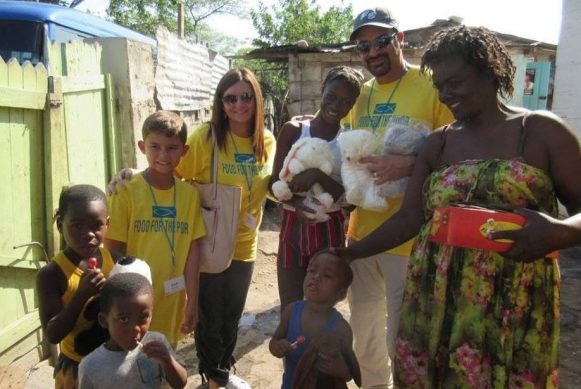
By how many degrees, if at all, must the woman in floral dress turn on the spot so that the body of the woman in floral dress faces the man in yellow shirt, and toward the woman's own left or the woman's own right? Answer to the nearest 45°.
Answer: approximately 90° to the woman's own right

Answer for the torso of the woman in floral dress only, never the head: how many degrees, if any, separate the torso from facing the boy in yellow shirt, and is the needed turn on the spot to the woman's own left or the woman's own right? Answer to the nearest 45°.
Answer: approximately 45° to the woman's own right

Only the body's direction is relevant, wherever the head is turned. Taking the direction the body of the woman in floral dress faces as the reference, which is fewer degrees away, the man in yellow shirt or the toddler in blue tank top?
the toddler in blue tank top

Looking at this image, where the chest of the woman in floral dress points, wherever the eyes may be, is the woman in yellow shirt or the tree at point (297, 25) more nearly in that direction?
the woman in yellow shirt

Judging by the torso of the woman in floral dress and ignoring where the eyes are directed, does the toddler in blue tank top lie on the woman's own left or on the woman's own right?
on the woman's own right

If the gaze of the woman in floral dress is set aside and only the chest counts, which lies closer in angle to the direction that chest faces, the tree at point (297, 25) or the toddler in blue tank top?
the toddler in blue tank top

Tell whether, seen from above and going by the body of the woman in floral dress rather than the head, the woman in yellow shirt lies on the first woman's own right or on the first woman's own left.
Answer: on the first woman's own right

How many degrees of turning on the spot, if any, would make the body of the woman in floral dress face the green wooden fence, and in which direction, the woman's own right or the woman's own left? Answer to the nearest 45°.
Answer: approximately 45° to the woman's own right

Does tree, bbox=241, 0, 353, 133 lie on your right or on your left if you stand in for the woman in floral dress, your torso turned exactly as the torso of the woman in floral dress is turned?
on your right

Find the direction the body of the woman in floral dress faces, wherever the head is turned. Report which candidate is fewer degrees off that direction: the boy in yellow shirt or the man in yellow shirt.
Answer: the boy in yellow shirt

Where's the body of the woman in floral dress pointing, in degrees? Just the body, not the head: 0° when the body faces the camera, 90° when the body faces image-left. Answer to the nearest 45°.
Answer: approximately 45°
